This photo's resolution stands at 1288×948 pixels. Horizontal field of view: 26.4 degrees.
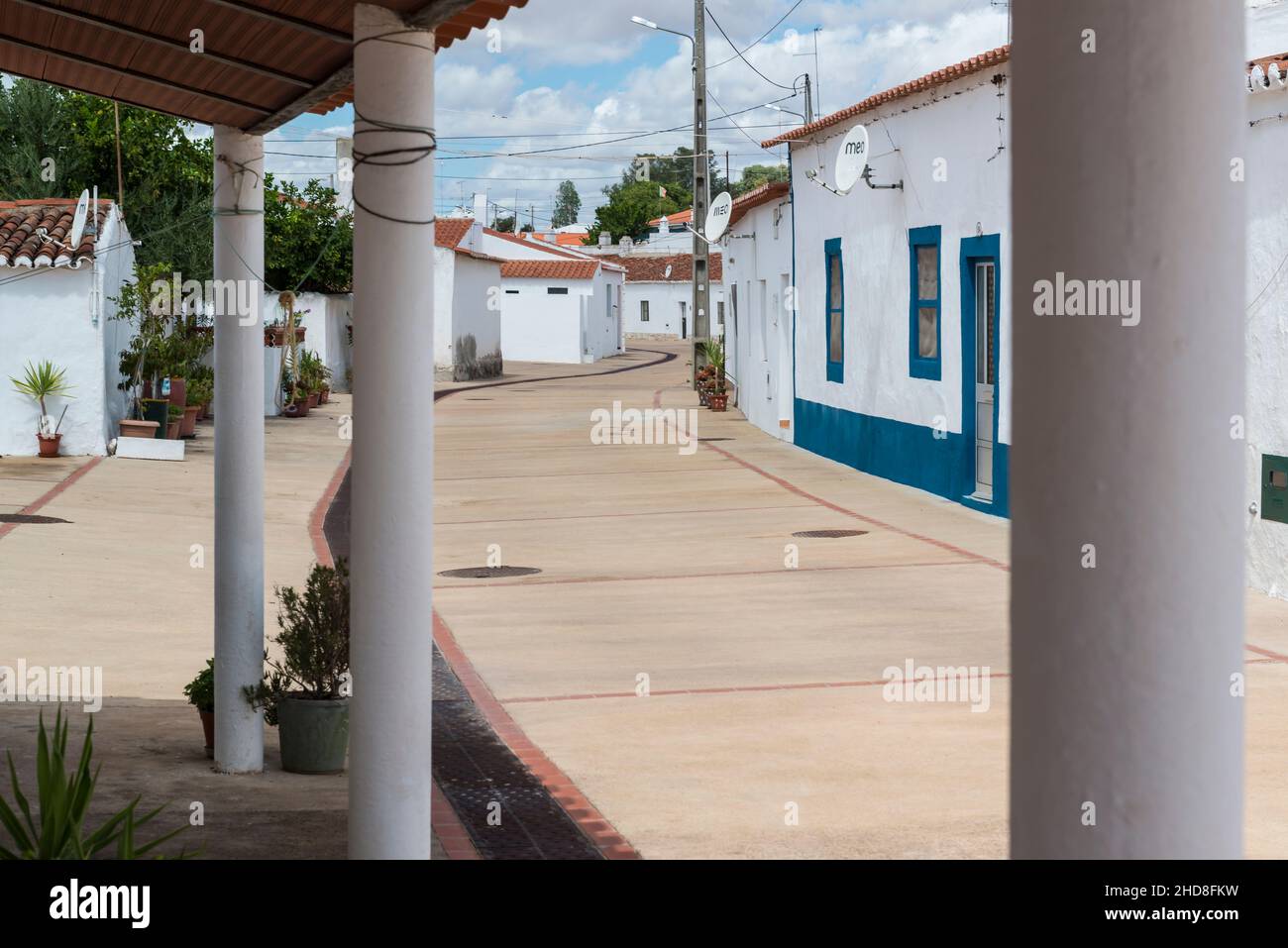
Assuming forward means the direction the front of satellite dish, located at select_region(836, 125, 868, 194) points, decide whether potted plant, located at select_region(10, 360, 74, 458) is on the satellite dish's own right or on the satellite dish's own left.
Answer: on the satellite dish's own right

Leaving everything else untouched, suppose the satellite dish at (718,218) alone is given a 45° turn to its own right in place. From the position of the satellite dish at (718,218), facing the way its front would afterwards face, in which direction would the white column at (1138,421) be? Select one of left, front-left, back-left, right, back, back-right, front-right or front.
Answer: left

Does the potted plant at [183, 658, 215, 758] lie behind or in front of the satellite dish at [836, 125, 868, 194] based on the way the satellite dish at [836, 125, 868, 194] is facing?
in front

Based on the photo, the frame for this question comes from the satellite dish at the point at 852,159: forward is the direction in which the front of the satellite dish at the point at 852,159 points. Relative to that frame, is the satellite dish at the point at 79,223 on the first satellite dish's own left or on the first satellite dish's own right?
on the first satellite dish's own right

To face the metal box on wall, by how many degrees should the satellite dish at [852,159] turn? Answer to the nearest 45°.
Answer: approximately 45° to its left

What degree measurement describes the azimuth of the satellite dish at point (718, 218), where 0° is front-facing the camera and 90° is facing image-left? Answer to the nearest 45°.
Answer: approximately 45°

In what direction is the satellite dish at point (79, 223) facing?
to the viewer's left

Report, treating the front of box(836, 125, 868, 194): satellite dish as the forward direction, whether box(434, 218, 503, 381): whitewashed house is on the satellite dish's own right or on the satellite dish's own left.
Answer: on the satellite dish's own right

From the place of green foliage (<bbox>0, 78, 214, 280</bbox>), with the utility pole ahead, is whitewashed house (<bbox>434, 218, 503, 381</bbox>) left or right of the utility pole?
left

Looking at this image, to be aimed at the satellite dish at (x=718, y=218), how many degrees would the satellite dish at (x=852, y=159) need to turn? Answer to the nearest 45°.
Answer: approximately 135° to its right

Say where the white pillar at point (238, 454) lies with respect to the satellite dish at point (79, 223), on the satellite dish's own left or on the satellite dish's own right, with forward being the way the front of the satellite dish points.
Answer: on the satellite dish's own left
